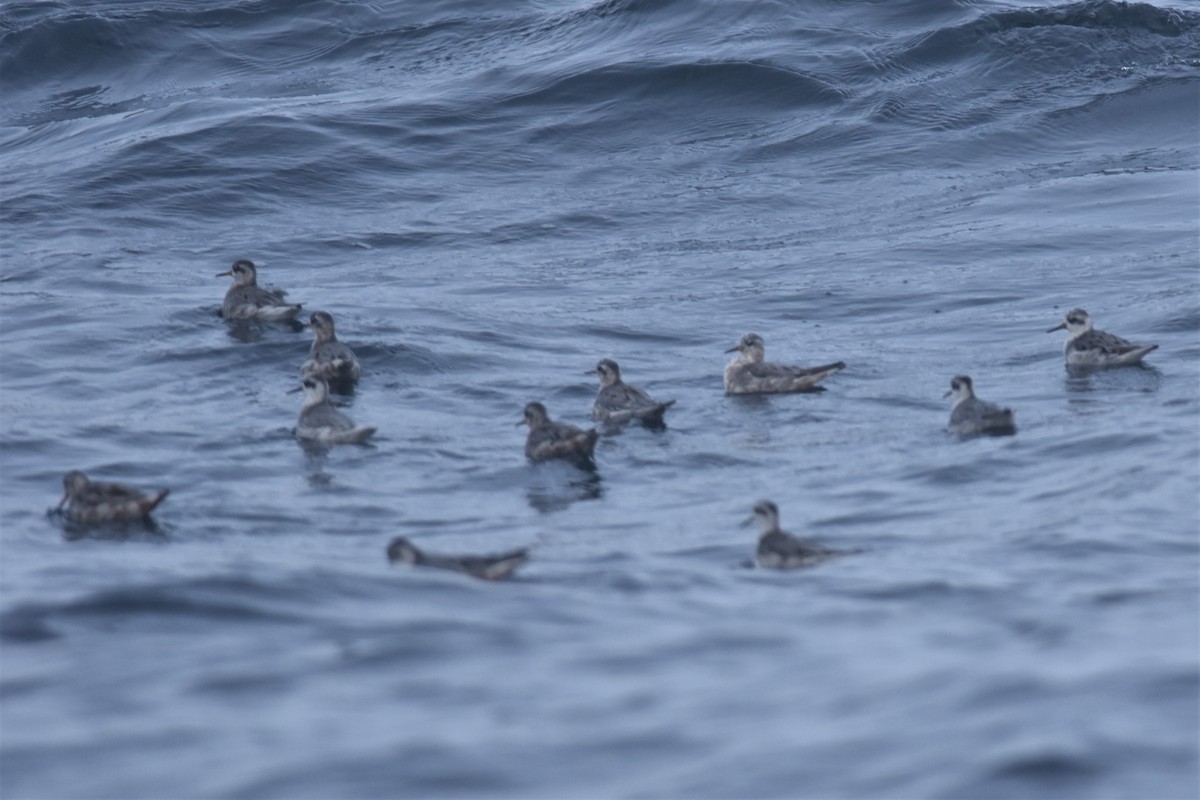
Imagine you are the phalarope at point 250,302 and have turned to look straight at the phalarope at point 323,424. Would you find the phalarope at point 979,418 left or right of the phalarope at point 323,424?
left

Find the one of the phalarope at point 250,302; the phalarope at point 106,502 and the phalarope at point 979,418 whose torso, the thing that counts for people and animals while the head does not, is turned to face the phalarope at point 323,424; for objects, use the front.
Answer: the phalarope at point 979,418

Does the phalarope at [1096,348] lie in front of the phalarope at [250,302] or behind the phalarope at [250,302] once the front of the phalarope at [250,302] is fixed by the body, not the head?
behind

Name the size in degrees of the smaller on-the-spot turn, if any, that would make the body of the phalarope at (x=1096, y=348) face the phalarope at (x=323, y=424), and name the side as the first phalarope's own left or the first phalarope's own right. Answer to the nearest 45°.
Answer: approximately 45° to the first phalarope's own left

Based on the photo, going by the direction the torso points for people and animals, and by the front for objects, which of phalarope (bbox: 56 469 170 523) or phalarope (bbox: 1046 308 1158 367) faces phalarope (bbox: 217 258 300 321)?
phalarope (bbox: 1046 308 1158 367)

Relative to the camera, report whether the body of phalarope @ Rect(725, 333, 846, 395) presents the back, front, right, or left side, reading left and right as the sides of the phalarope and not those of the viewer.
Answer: left

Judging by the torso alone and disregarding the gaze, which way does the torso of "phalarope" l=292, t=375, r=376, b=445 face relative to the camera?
to the viewer's left

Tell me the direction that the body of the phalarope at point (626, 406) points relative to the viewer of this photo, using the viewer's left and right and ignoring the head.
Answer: facing to the left of the viewer

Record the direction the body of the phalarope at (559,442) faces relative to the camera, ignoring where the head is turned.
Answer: to the viewer's left

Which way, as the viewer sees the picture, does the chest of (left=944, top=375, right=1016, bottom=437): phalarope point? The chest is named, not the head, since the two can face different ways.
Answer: to the viewer's left

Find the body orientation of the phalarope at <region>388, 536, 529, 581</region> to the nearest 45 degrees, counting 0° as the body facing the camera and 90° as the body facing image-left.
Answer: approximately 90°

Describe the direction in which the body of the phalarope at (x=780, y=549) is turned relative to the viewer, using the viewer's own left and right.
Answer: facing to the left of the viewer

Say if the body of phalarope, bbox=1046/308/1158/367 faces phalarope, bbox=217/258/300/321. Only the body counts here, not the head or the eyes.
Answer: yes
